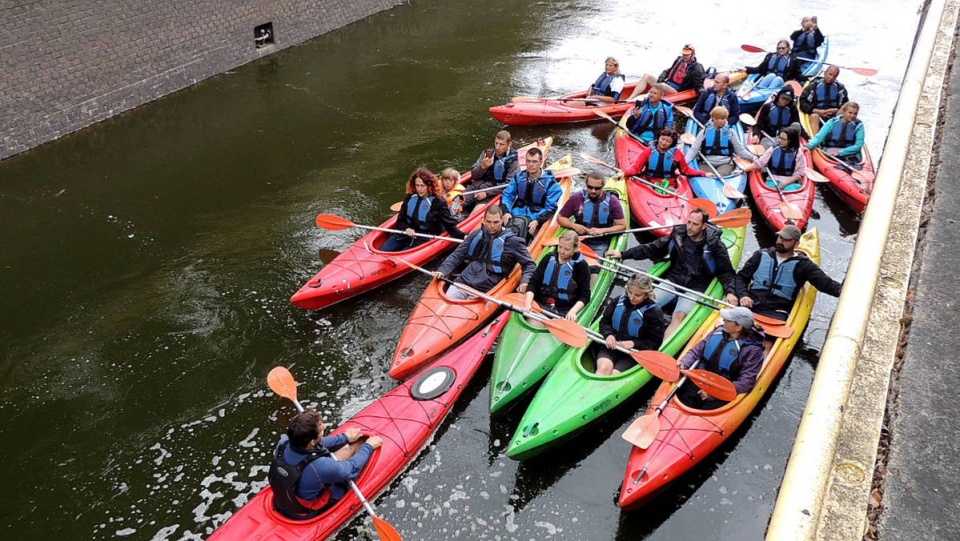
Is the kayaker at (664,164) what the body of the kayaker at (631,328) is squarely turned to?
no

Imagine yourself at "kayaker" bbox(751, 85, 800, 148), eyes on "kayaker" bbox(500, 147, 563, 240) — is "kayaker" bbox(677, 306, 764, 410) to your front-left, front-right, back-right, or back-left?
front-left

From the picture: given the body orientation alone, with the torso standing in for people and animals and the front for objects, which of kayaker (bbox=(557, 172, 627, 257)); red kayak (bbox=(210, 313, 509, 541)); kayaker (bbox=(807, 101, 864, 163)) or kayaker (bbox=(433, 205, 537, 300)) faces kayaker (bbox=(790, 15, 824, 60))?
the red kayak

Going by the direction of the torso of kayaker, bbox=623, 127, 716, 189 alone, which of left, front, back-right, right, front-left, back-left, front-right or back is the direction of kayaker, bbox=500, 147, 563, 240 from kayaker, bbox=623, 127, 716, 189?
front-right

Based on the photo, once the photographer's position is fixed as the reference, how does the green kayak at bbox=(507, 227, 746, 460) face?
facing the viewer and to the left of the viewer

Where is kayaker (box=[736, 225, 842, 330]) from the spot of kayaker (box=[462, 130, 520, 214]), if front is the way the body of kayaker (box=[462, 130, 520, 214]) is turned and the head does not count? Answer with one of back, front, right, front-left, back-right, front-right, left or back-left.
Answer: left

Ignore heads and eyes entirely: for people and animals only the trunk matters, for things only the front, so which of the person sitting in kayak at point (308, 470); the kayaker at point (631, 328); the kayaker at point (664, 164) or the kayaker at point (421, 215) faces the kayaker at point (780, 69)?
the person sitting in kayak

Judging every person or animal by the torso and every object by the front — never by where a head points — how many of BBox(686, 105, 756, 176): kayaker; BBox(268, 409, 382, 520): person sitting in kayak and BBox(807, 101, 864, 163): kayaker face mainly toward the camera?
2

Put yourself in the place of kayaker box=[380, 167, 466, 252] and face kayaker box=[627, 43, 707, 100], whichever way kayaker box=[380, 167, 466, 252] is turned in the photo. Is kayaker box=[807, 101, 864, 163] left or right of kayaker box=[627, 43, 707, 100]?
right

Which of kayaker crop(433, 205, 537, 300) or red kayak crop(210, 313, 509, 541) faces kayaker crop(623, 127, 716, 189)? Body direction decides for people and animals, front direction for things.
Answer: the red kayak

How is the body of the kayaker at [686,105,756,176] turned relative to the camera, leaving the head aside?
toward the camera

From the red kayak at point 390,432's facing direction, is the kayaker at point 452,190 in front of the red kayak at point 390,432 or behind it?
in front

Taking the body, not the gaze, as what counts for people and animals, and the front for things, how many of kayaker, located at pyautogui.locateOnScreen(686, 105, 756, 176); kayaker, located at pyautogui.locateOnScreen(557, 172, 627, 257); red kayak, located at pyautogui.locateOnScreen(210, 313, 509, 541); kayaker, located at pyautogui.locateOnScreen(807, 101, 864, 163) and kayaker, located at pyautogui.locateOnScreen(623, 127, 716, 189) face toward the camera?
4

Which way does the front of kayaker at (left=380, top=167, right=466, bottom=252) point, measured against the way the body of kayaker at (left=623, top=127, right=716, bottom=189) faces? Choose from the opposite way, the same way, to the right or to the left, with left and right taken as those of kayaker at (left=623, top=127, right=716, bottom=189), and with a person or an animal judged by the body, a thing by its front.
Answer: the same way

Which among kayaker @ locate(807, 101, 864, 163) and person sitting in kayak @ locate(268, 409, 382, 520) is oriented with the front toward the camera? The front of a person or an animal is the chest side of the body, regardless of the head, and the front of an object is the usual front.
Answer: the kayaker

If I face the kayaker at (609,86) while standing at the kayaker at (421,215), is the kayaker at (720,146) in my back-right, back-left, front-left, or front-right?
front-right

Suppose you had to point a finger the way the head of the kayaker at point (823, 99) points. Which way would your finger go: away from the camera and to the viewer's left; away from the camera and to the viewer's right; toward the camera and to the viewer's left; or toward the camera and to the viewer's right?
toward the camera and to the viewer's left

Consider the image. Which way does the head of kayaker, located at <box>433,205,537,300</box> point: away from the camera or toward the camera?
toward the camera

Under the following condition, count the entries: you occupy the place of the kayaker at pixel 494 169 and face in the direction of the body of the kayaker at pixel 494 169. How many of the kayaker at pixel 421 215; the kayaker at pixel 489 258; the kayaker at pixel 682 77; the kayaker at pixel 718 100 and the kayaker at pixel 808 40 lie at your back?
3

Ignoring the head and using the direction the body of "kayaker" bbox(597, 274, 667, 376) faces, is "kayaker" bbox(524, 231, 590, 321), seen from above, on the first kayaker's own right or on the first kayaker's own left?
on the first kayaker's own right

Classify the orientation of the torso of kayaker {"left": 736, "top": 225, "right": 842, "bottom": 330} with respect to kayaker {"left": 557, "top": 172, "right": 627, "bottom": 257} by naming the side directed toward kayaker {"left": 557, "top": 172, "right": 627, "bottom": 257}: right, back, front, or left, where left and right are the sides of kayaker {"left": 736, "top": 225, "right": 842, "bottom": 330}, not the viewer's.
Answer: right
